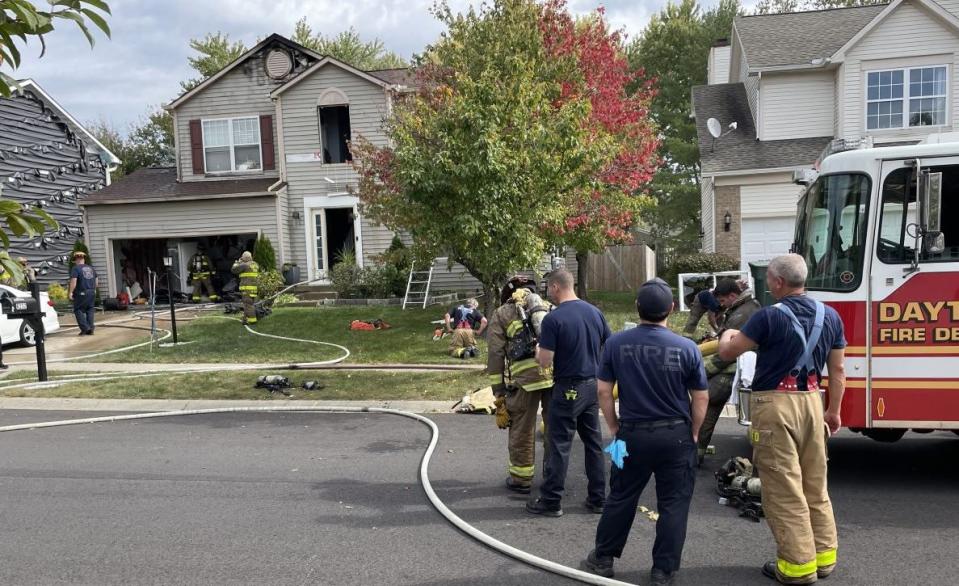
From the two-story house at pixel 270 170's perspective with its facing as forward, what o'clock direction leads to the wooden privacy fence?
The wooden privacy fence is roughly at 9 o'clock from the two-story house.

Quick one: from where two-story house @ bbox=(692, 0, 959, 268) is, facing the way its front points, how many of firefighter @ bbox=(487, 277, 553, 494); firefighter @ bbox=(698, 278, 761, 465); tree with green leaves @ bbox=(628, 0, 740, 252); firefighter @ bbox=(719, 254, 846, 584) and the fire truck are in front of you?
4

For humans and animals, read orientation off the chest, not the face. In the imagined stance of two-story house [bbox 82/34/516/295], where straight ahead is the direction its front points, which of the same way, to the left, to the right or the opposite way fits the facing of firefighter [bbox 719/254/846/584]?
the opposite way

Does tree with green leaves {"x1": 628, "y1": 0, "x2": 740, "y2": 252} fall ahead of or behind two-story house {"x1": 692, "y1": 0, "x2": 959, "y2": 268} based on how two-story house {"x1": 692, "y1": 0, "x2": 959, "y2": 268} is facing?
behind

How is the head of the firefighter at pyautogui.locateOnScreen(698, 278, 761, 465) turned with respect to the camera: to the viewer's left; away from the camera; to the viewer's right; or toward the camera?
to the viewer's left

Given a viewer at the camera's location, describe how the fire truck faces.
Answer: facing to the left of the viewer

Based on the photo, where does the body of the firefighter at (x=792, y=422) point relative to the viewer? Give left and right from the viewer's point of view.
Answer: facing away from the viewer and to the left of the viewer

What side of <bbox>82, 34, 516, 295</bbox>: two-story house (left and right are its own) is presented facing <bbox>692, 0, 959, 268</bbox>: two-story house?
left

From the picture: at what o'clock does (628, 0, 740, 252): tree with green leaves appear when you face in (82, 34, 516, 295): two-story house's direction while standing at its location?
The tree with green leaves is roughly at 8 o'clock from the two-story house.
